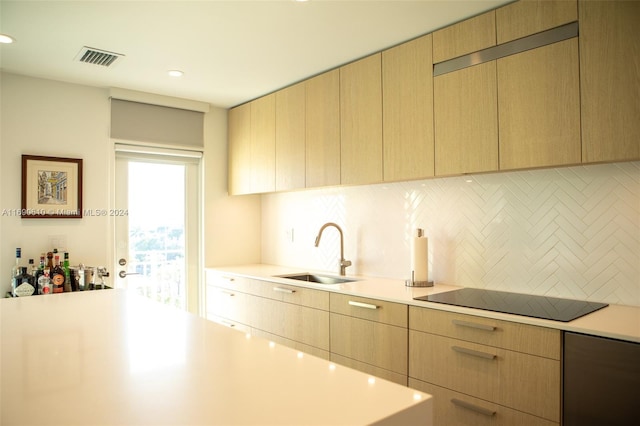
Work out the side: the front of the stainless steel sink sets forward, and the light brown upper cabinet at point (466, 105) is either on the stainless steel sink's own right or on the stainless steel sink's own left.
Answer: on the stainless steel sink's own left

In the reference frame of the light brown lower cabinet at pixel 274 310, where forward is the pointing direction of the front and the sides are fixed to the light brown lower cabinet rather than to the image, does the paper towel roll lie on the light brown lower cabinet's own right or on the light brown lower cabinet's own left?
on the light brown lower cabinet's own left

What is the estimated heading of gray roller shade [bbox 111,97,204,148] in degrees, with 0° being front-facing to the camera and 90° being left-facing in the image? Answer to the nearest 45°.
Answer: approximately 315°

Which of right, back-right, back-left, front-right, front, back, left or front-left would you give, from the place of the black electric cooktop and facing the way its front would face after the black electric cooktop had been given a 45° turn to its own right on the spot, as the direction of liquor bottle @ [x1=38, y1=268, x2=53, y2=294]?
front

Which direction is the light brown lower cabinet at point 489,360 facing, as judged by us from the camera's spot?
facing the viewer and to the left of the viewer

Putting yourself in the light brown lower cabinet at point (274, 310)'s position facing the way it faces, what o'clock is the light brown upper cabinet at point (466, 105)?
The light brown upper cabinet is roughly at 9 o'clock from the light brown lower cabinet.

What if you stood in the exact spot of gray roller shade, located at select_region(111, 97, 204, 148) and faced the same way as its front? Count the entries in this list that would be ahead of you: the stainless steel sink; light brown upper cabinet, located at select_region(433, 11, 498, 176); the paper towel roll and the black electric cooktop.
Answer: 4

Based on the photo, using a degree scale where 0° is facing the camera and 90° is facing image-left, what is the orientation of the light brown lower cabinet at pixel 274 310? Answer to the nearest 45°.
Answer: approximately 45°

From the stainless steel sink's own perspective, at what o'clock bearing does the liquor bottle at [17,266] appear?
The liquor bottle is roughly at 1 o'clock from the stainless steel sink.
